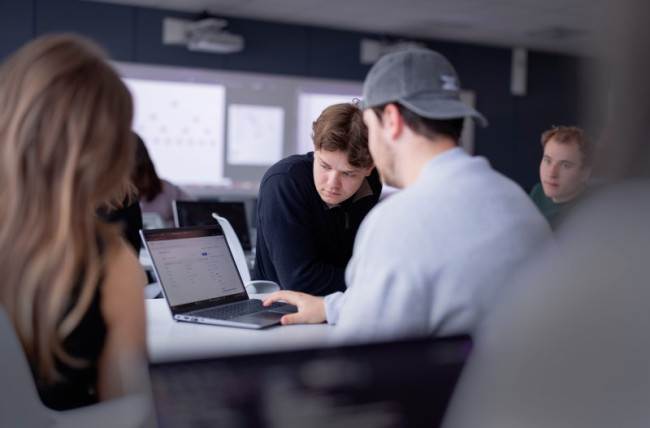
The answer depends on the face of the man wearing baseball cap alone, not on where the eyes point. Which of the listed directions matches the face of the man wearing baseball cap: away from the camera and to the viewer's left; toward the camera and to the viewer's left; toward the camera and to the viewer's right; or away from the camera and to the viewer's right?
away from the camera and to the viewer's left

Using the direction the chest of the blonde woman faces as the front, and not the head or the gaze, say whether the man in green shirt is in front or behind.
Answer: in front

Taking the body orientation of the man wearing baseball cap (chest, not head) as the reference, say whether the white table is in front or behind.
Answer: in front

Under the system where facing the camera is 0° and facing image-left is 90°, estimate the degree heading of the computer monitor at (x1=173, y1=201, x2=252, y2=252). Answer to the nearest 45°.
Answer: approximately 0°

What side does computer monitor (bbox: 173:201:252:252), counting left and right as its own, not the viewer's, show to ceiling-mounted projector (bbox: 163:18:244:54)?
back

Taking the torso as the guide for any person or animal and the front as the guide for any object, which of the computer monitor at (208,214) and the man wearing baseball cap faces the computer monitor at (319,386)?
the computer monitor at (208,214)

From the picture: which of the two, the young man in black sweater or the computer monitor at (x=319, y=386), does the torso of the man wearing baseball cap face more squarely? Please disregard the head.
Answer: the young man in black sweater

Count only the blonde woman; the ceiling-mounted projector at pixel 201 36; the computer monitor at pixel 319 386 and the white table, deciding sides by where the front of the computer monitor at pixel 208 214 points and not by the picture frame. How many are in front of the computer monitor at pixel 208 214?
3

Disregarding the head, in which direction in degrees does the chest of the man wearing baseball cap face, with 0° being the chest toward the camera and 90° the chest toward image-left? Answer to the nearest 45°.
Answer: approximately 135°
